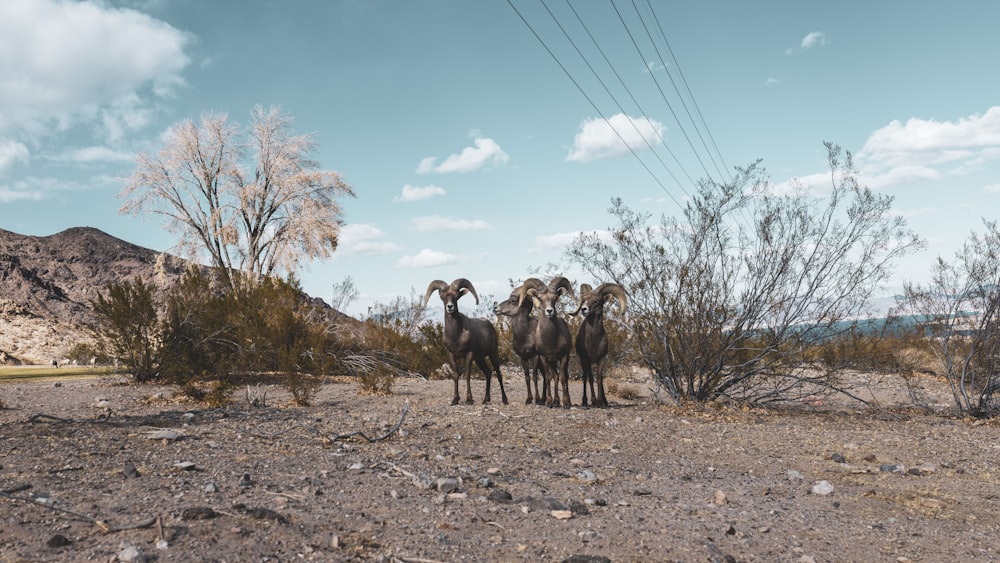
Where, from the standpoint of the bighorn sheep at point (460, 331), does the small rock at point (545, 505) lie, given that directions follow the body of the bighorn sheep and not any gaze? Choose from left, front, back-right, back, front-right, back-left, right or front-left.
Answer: front-left

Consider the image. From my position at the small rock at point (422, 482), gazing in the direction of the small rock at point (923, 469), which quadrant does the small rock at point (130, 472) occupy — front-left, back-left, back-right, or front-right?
back-left

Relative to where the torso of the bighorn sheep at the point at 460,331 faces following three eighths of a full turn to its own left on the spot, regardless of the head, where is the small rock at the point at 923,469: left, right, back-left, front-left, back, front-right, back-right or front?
front-right

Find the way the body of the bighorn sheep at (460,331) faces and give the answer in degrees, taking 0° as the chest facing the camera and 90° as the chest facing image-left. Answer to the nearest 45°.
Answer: approximately 45°

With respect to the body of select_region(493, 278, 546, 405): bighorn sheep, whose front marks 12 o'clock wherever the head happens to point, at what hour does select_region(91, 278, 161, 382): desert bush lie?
The desert bush is roughly at 2 o'clock from the bighorn sheep.

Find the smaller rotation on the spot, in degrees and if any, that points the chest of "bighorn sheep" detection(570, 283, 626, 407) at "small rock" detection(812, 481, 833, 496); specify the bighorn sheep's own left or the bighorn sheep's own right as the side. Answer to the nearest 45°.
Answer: approximately 45° to the bighorn sheep's own left

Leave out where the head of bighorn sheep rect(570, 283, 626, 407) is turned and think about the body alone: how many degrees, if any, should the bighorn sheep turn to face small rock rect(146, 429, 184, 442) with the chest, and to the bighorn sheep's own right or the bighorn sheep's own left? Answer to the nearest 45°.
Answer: approximately 45° to the bighorn sheep's own right

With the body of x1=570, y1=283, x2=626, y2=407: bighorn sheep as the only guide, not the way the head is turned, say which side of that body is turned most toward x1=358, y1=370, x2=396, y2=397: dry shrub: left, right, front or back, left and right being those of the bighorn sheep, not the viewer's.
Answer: right

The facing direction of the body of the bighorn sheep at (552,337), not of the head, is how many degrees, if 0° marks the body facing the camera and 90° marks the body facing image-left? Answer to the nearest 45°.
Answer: approximately 0°

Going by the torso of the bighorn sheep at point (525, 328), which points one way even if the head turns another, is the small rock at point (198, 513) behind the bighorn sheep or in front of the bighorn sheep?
in front

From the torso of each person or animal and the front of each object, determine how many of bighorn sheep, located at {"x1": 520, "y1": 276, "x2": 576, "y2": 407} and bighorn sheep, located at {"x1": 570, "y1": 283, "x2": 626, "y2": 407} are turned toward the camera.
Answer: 2
